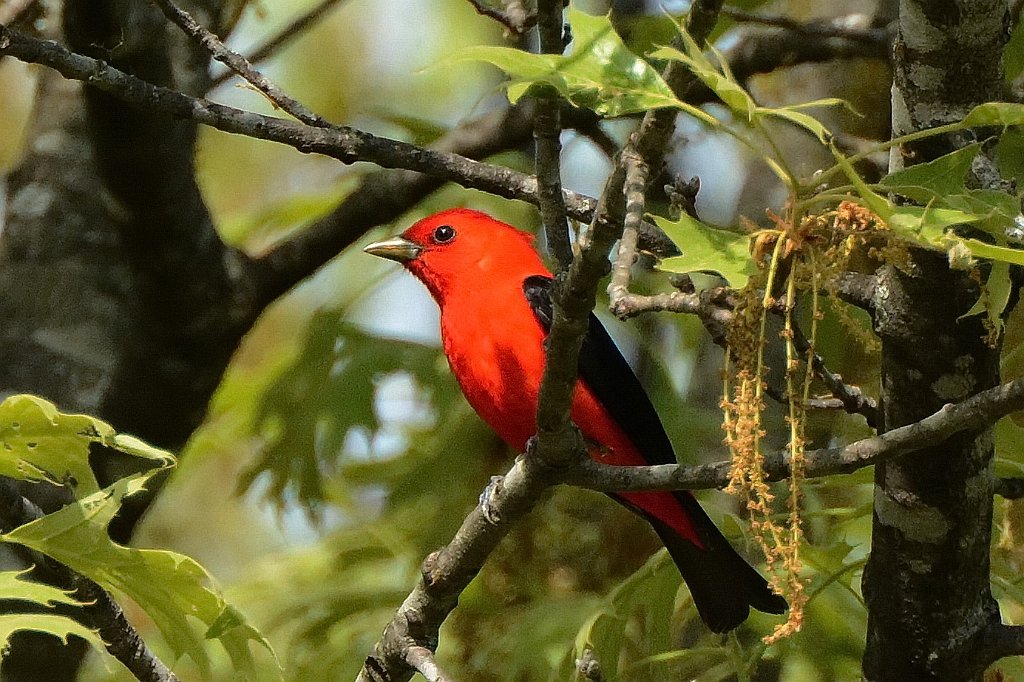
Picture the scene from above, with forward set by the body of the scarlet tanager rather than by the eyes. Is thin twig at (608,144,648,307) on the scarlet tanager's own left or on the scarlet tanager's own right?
on the scarlet tanager's own left

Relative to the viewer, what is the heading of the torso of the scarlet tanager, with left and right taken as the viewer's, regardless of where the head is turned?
facing to the left of the viewer
